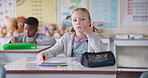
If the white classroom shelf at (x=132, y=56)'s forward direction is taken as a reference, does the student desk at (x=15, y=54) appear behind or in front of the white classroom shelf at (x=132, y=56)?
in front

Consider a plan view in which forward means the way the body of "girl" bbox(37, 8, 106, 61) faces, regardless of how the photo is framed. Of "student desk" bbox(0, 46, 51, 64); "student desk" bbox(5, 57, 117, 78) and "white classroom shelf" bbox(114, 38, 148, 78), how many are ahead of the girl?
1

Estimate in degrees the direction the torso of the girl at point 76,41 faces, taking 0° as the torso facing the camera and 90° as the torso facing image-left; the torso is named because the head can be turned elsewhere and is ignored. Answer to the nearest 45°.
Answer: approximately 0°

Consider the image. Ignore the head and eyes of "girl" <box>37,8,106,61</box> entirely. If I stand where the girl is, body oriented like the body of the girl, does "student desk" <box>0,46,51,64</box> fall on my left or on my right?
on my right

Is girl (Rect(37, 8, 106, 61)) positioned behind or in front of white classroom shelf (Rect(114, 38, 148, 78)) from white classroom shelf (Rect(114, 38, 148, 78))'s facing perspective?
in front

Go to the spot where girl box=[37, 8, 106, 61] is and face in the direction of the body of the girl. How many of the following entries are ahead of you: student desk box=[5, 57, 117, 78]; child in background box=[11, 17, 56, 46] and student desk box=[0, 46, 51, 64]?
1

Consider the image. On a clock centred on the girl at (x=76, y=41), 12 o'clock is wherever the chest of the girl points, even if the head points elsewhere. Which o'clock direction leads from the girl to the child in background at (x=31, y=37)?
The child in background is roughly at 5 o'clock from the girl.

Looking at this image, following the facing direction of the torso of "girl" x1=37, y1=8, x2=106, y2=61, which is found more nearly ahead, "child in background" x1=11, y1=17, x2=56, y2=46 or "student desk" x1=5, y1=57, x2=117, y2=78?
the student desk
